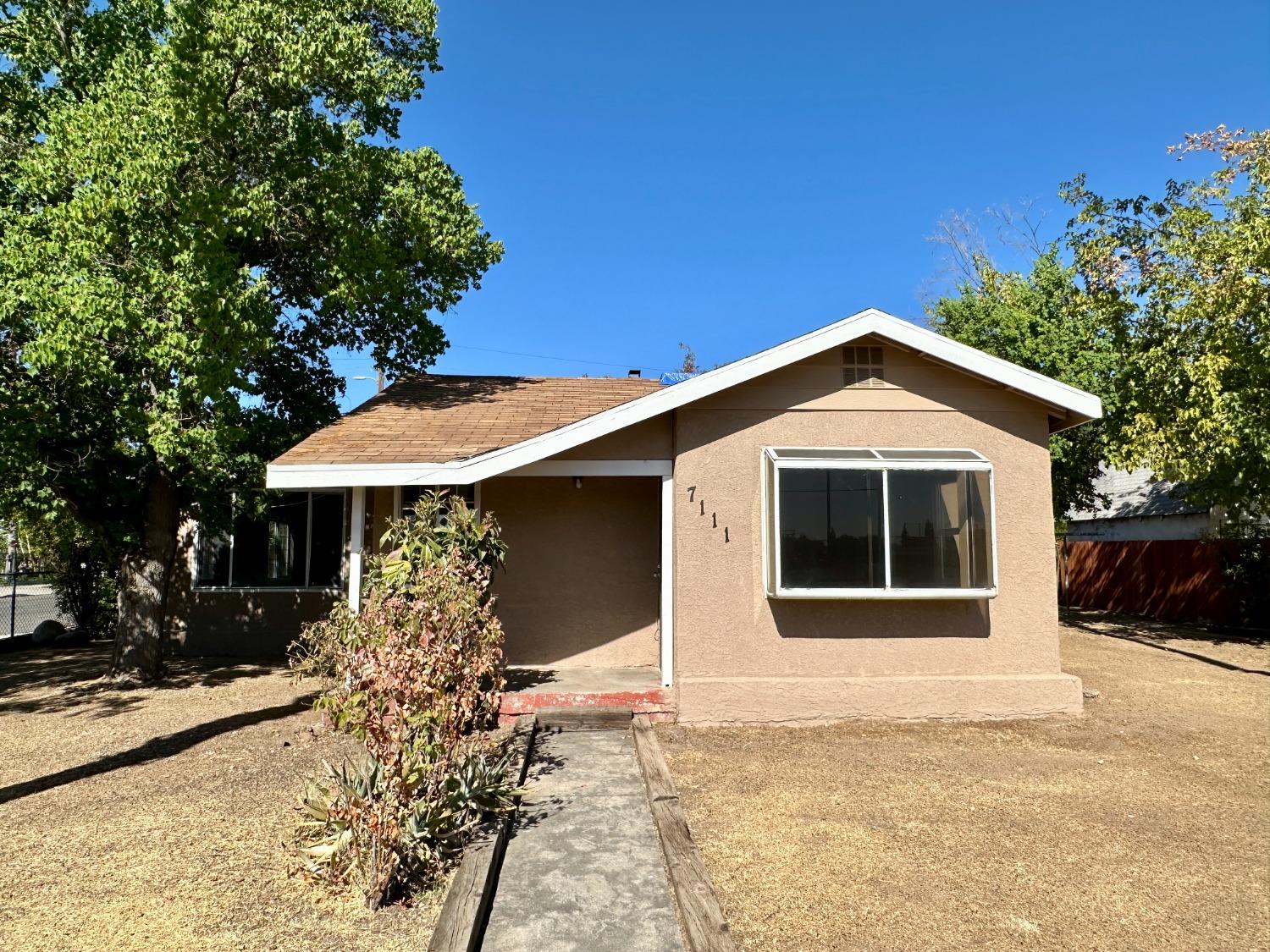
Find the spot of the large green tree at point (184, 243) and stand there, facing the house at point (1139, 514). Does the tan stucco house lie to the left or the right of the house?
right

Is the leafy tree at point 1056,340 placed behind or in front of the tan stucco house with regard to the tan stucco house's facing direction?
behind

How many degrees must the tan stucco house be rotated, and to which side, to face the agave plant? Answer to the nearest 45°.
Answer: approximately 45° to its right

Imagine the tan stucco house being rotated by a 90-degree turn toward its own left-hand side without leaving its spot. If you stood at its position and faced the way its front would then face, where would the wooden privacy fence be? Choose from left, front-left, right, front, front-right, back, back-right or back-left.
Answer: front-left

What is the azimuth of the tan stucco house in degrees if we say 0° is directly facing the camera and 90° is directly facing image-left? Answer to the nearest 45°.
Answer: approximately 0°

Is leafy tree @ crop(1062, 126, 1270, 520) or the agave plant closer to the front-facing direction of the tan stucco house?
the agave plant

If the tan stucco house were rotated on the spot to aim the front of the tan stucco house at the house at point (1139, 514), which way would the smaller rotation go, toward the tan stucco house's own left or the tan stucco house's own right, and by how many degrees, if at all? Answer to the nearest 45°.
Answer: approximately 135° to the tan stucco house's own left

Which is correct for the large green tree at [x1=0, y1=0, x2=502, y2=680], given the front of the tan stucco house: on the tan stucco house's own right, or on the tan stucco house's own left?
on the tan stucco house's own right

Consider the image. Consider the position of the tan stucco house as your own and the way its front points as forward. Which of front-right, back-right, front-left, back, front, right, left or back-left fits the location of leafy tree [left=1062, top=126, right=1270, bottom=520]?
back-left
